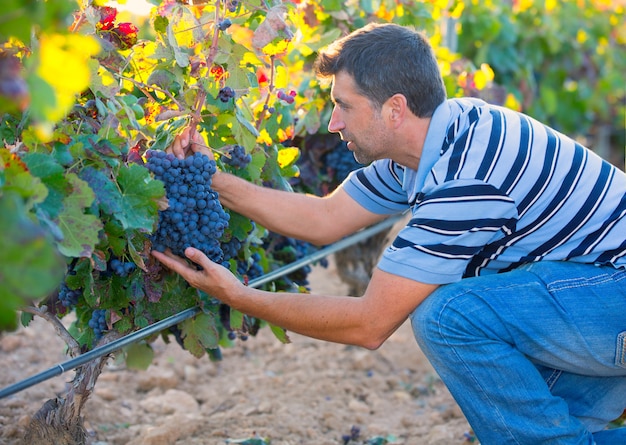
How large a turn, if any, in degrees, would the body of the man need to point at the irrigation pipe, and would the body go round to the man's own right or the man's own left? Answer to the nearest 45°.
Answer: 0° — they already face it

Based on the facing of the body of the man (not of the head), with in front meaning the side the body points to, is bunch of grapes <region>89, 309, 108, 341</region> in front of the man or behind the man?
in front

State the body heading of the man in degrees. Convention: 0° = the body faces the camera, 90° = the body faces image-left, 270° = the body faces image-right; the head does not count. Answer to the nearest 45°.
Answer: approximately 90°

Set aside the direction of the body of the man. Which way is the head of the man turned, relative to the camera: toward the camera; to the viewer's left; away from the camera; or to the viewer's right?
to the viewer's left

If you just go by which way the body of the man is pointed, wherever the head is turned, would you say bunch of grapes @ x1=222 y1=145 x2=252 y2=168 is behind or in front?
in front

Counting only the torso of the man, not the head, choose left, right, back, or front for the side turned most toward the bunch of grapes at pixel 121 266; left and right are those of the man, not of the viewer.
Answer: front
